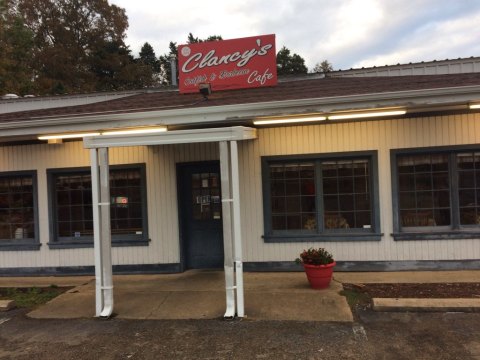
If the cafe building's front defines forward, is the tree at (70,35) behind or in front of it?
behind

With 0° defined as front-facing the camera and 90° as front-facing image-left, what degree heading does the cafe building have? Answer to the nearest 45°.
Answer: approximately 0°

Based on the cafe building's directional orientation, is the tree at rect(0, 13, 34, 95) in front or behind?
behind

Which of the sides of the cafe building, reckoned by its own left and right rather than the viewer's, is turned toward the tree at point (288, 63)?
back
